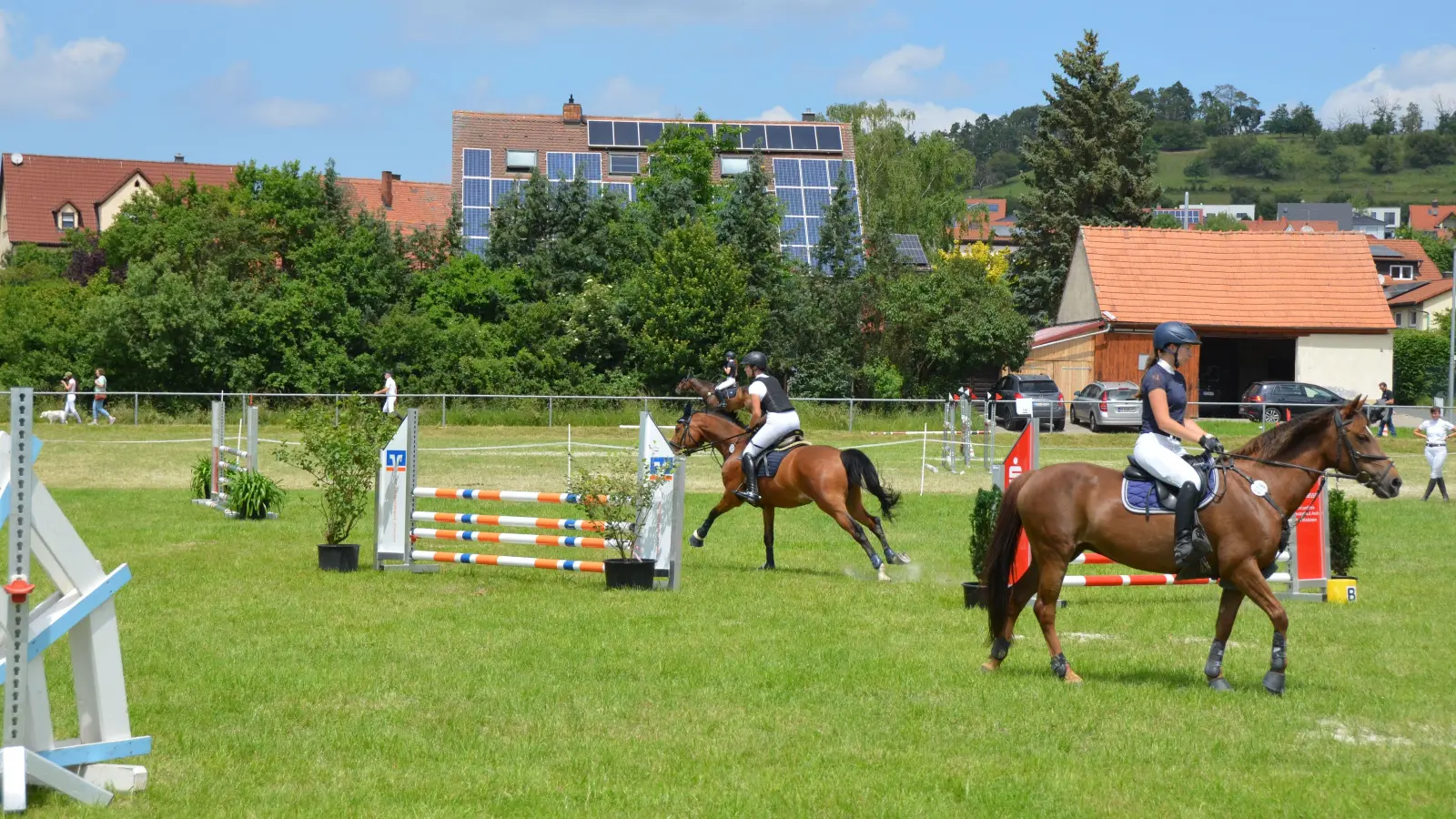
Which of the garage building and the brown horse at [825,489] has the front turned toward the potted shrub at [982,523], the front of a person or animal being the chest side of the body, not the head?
the garage building

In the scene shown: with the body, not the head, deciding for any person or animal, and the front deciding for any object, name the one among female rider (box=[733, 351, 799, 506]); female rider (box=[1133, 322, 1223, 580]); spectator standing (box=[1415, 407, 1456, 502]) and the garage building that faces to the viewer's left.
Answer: female rider (box=[733, 351, 799, 506])

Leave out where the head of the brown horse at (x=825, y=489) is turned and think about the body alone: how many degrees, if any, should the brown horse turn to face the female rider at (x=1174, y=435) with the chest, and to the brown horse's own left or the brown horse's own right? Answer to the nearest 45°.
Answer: approximately 90° to the brown horse's own left

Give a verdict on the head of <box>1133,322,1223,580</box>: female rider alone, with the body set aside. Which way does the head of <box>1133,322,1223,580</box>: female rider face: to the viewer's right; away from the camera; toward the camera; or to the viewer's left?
to the viewer's right

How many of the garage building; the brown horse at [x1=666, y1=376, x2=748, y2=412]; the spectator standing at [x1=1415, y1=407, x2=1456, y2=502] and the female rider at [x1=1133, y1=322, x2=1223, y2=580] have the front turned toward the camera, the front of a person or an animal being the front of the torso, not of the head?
2

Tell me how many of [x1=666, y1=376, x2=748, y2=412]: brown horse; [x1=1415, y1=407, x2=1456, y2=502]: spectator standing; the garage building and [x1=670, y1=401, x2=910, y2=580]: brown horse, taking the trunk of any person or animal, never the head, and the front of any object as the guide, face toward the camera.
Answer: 2

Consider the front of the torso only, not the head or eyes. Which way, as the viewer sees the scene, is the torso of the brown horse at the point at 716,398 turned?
to the viewer's left

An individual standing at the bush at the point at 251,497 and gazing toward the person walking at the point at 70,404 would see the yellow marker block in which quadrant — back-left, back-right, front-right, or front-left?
back-right

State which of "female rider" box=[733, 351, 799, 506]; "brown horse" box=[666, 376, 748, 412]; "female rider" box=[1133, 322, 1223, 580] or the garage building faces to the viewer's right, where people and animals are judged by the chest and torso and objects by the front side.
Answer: "female rider" box=[1133, 322, 1223, 580]

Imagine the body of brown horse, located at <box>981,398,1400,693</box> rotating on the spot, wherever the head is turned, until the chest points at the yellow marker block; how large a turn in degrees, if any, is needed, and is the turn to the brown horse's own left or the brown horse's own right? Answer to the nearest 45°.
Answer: approximately 90° to the brown horse's own left

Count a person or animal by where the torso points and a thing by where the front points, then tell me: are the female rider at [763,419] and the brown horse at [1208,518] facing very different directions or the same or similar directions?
very different directions

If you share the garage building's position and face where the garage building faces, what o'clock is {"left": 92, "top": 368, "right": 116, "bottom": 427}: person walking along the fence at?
The person walking along the fence is roughly at 2 o'clock from the garage building.

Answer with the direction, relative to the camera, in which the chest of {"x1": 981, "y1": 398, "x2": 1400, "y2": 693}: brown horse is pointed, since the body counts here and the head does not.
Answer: to the viewer's right

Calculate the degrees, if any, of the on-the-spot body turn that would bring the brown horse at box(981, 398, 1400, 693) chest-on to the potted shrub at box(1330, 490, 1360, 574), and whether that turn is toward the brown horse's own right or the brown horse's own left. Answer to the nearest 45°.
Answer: approximately 90° to the brown horse's own left

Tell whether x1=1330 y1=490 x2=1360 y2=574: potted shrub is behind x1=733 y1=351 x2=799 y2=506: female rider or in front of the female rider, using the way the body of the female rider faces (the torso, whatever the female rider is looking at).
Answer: behind

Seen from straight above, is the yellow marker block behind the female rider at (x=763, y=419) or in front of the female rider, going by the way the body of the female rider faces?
behind
